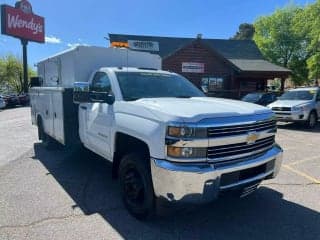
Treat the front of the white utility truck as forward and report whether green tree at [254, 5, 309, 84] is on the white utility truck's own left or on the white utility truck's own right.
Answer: on the white utility truck's own left

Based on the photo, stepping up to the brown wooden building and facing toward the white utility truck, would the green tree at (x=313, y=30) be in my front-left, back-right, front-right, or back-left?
back-left

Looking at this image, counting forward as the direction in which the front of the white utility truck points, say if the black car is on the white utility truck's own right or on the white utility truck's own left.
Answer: on the white utility truck's own left

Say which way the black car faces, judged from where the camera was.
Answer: facing the viewer and to the left of the viewer

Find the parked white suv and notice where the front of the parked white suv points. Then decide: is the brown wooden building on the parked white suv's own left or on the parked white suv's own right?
on the parked white suv's own right

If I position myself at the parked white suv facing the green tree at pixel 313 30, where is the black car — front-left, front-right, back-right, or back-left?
front-left

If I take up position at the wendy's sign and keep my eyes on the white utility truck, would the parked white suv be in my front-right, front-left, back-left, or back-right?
front-left

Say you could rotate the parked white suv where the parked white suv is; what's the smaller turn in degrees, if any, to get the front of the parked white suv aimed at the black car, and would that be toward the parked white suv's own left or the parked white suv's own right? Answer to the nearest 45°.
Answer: approximately 135° to the parked white suv's own right

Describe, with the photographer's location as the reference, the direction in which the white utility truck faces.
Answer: facing the viewer and to the right of the viewer

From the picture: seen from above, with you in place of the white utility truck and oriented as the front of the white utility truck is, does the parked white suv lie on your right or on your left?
on your left

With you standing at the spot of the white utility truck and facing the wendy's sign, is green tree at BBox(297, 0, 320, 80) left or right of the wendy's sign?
right

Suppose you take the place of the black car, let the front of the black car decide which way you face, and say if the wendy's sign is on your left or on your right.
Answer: on your right

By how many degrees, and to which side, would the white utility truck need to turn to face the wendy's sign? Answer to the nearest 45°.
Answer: approximately 180°

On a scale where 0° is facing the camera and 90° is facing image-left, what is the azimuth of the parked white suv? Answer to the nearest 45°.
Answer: approximately 45°

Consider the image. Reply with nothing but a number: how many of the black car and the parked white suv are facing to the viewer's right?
0
